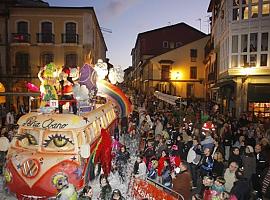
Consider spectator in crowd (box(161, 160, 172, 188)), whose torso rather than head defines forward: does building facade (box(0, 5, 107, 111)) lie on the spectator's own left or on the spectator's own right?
on the spectator's own right

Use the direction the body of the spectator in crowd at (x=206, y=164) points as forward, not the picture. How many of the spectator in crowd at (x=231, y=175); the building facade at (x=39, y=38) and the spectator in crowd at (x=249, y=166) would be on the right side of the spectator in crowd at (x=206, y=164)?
1

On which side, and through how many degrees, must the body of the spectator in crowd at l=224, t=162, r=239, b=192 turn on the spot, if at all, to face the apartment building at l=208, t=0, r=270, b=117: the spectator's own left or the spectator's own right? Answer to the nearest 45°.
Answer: approximately 135° to the spectator's own right

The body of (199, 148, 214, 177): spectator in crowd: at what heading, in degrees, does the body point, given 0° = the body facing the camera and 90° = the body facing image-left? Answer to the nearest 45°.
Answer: approximately 45°

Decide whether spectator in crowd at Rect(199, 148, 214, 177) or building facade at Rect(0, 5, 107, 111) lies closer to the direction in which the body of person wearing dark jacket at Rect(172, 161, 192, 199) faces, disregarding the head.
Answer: the building facade

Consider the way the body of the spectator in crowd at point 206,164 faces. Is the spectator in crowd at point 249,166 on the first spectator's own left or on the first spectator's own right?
on the first spectator's own left

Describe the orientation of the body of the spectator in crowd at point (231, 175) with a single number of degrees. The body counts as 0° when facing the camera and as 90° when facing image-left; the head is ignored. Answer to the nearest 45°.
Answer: approximately 45°

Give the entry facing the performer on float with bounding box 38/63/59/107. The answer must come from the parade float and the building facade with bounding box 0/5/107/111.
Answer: the building facade

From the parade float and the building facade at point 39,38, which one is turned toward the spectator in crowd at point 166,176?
the building facade

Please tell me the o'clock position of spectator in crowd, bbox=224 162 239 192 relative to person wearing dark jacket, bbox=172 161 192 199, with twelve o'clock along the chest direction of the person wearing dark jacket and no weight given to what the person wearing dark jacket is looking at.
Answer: The spectator in crowd is roughly at 6 o'clock from the person wearing dark jacket.

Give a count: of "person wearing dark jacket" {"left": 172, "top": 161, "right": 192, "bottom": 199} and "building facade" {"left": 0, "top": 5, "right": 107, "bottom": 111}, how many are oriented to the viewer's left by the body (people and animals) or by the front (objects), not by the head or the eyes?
1

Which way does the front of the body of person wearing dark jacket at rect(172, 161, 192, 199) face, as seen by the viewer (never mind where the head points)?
to the viewer's left

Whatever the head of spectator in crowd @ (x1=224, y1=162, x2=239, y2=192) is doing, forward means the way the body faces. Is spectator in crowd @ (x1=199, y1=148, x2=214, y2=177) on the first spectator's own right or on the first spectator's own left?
on the first spectator's own right

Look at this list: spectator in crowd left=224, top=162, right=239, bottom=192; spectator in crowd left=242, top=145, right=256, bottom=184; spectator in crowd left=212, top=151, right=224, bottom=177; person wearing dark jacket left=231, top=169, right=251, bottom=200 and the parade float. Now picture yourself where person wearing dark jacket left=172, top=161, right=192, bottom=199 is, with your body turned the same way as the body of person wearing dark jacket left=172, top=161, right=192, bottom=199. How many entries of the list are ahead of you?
1

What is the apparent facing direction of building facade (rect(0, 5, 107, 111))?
toward the camera
